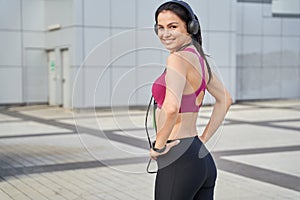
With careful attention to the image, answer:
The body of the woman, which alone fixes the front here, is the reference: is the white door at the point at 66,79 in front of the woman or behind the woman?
in front

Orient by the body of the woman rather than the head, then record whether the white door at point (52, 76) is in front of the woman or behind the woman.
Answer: in front

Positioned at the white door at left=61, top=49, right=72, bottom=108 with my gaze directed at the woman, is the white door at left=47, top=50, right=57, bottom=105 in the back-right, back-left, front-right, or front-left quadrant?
back-right
